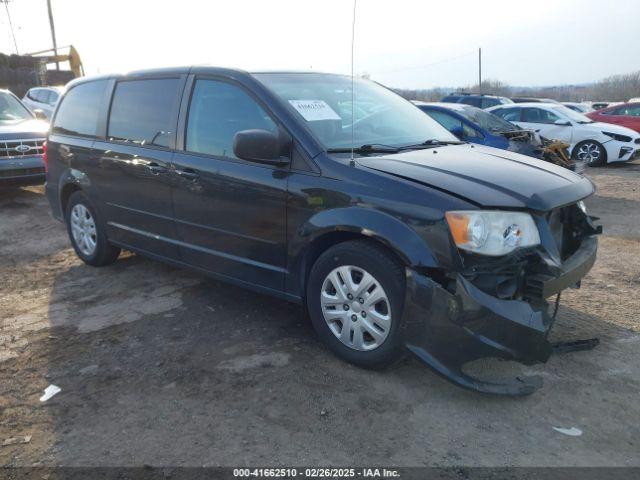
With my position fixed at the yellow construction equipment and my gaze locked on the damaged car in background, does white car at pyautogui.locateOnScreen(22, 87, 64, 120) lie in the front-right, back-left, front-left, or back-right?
front-right

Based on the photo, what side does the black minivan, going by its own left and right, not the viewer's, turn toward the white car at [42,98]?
back

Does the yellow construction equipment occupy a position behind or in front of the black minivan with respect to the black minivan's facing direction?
behind

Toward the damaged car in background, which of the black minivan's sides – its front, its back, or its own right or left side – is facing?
left

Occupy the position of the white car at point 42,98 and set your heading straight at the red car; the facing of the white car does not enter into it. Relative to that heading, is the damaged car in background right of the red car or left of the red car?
right

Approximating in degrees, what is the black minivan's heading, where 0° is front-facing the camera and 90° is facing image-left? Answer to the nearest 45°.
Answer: approximately 315°

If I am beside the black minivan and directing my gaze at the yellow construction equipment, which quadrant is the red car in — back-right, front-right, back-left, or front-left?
front-right

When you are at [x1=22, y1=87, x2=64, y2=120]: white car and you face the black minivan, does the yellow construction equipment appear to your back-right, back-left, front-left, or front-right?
back-left

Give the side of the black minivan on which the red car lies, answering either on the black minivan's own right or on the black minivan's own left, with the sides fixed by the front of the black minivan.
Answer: on the black minivan's own left
